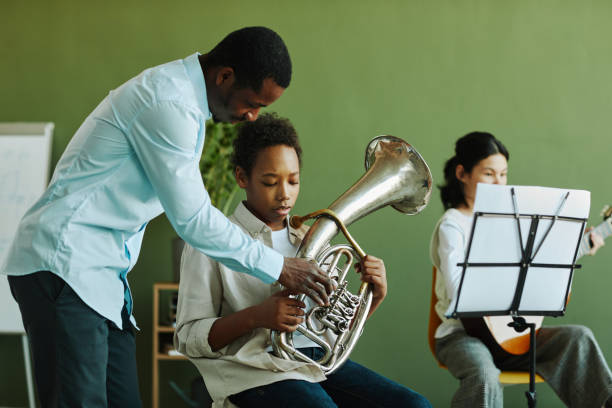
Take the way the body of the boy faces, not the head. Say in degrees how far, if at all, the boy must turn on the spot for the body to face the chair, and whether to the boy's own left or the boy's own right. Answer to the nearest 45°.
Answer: approximately 90° to the boy's own left

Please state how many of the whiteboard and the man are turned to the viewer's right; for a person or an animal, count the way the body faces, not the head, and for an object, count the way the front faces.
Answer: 1

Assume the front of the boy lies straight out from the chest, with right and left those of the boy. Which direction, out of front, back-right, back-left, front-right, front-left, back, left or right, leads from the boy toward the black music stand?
left

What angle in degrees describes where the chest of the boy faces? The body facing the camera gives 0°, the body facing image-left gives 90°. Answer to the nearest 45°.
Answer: approximately 315°

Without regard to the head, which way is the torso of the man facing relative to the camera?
to the viewer's right

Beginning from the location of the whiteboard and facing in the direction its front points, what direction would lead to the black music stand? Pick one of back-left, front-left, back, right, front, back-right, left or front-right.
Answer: front-left
